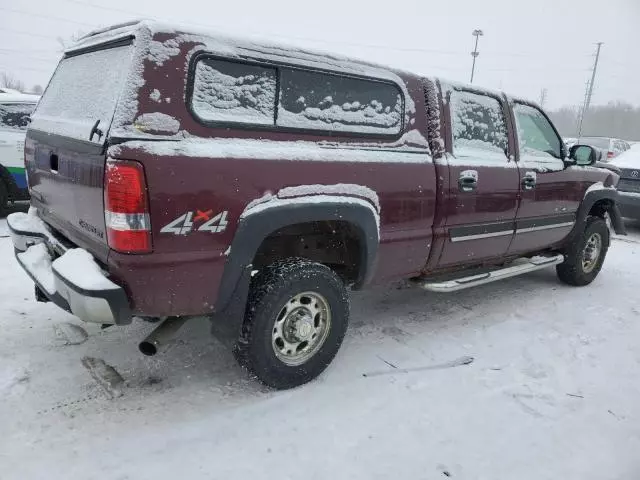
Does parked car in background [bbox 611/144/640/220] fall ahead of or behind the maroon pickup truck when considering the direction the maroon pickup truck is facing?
ahead

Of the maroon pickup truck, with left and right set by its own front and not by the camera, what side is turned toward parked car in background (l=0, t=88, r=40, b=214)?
left

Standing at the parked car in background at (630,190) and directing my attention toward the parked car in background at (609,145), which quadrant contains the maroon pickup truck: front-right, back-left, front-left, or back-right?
back-left

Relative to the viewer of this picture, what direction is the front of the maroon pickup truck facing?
facing away from the viewer and to the right of the viewer

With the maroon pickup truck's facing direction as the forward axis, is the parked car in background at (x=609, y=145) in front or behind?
in front
